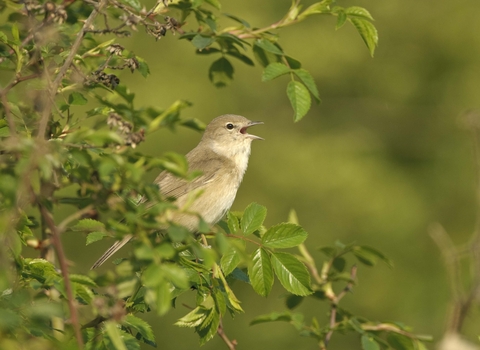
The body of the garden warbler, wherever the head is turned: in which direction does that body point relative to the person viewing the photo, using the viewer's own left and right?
facing to the right of the viewer
